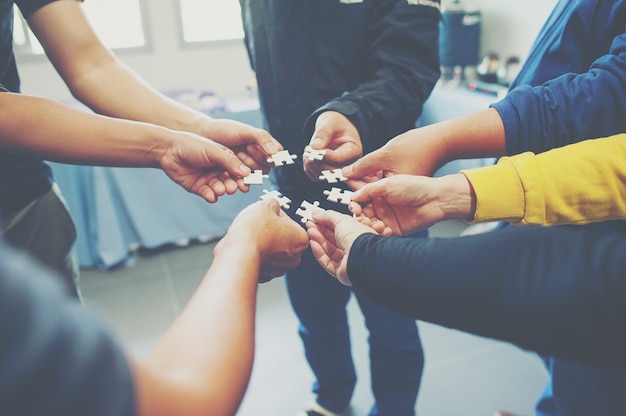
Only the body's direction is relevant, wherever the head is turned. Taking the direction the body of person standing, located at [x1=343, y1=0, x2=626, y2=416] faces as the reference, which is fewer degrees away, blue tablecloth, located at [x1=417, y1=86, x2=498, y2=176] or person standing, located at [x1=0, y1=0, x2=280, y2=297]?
the person standing

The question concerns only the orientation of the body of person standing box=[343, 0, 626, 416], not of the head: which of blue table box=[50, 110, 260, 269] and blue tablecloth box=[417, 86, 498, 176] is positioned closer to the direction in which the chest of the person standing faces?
the blue table

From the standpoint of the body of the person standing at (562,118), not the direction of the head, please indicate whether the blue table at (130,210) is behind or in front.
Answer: in front

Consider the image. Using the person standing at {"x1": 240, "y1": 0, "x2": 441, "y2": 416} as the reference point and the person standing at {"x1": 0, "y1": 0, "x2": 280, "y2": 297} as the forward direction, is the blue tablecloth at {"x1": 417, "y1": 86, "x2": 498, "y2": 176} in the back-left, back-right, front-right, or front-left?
back-right

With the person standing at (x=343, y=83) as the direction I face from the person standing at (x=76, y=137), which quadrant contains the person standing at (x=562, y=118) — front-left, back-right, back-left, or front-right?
front-right

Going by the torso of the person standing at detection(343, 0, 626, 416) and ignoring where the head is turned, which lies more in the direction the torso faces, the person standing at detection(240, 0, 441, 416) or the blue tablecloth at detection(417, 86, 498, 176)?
the person standing

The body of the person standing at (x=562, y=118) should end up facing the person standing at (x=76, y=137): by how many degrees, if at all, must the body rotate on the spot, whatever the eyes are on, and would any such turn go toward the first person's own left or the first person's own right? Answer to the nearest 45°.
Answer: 0° — they already face them

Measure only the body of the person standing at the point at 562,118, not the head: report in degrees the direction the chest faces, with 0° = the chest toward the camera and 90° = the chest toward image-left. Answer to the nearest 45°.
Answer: approximately 90°

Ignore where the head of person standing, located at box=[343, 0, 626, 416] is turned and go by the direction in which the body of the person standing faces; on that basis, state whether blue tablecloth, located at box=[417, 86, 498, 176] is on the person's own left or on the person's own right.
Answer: on the person's own right

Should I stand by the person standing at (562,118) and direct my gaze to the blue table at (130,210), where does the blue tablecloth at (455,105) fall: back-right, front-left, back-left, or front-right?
front-right
